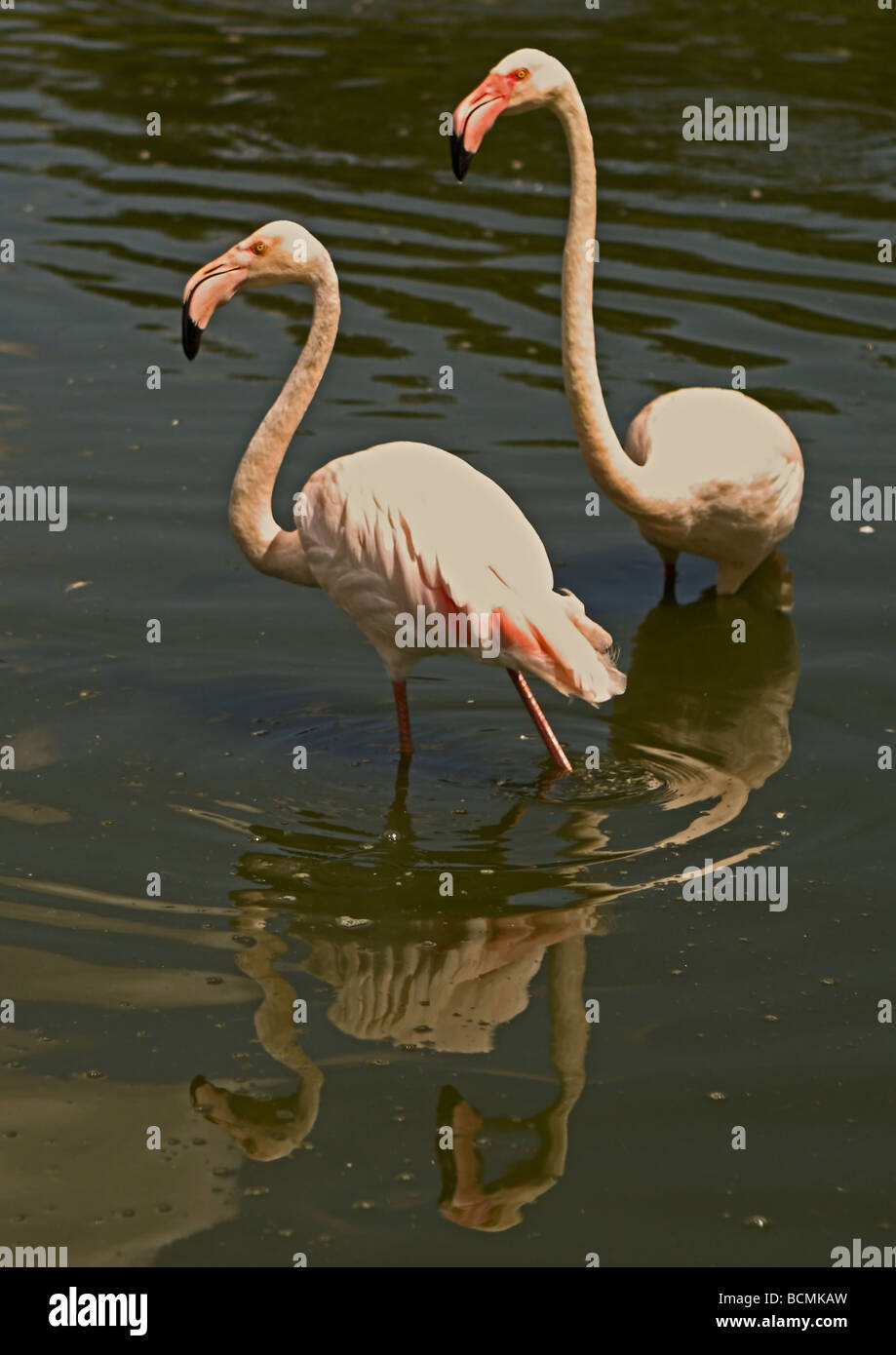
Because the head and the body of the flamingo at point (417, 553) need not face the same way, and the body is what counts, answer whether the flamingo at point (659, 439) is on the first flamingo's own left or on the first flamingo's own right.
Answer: on the first flamingo's own right

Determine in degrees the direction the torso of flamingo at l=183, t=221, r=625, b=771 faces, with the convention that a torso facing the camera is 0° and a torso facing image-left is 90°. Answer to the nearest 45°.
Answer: approximately 90°
